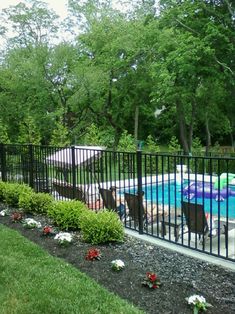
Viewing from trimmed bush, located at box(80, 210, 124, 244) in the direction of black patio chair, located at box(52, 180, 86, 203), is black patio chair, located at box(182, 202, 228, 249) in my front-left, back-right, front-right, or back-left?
back-right

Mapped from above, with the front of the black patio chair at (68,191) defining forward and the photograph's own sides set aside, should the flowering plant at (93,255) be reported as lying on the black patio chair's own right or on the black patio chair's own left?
on the black patio chair's own right

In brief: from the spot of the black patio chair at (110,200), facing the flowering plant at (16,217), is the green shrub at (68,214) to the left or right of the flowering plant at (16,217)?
left

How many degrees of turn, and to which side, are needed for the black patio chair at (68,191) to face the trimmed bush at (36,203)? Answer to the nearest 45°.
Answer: approximately 135° to its left

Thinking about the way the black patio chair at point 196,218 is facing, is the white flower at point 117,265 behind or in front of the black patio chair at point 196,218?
behind

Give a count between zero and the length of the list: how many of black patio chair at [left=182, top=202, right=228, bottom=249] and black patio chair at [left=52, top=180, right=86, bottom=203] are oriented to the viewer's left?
0

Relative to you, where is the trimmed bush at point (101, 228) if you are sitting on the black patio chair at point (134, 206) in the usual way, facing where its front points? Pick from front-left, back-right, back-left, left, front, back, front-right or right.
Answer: back

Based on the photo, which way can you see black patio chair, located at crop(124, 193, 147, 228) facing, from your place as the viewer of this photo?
facing away from the viewer and to the right of the viewer

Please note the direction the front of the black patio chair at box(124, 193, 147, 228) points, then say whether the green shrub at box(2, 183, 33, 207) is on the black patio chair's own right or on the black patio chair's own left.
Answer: on the black patio chair's own left

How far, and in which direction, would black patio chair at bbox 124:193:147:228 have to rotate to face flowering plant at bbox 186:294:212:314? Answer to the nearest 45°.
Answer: approximately 135° to its right

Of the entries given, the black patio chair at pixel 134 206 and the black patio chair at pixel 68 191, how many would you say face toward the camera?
0

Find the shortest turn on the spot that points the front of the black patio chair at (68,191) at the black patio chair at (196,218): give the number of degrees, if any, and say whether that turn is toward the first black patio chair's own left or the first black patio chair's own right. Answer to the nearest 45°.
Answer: approximately 90° to the first black patio chair's own right

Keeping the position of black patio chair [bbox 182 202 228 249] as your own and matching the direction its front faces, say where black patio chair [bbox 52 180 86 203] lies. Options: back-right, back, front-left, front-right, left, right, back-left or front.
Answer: left

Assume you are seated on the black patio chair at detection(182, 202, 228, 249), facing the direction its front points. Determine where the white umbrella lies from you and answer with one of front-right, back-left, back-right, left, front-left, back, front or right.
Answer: left

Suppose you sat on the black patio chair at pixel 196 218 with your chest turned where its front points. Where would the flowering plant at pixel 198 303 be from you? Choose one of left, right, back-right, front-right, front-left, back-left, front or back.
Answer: back-right

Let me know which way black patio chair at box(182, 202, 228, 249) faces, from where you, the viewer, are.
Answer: facing away from the viewer and to the right of the viewer

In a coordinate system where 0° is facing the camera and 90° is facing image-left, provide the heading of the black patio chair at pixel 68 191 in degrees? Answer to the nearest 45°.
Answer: approximately 225°
